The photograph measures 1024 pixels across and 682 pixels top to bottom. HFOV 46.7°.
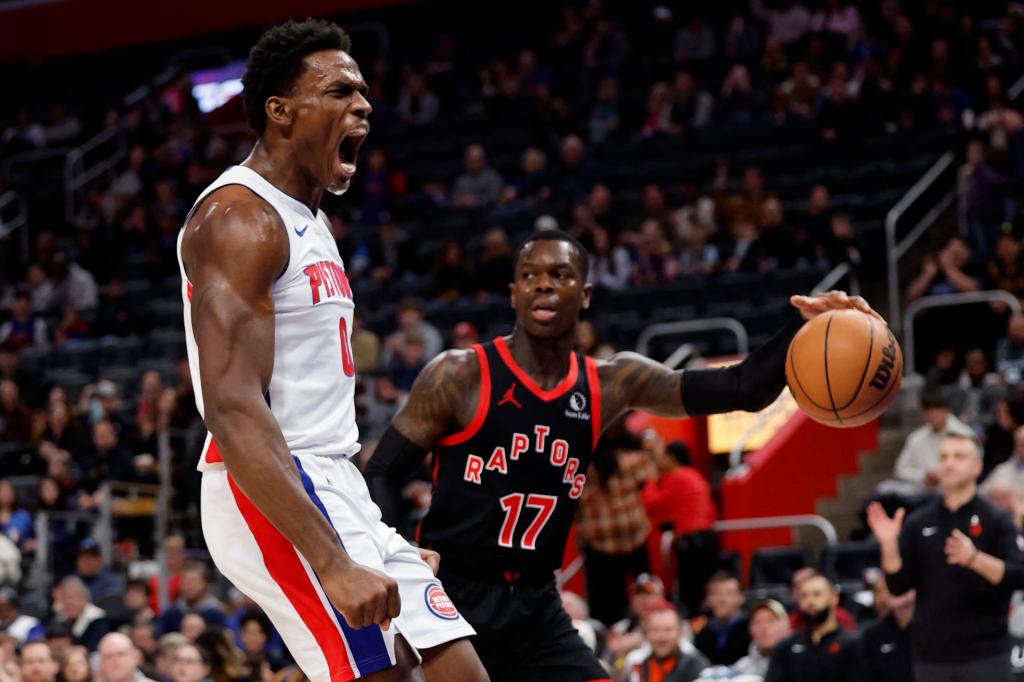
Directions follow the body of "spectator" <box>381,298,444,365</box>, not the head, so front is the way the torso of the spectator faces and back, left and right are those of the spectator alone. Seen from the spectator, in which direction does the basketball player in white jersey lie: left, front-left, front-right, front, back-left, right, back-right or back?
front

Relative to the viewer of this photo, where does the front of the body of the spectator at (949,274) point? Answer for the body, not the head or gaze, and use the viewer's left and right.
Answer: facing the viewer and to the left of the viewer

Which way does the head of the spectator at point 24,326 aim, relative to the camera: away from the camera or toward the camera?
toward the camera

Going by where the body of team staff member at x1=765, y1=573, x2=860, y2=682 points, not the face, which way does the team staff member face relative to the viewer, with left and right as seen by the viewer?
facing the viewer

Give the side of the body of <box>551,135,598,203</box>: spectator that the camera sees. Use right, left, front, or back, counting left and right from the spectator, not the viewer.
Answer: front

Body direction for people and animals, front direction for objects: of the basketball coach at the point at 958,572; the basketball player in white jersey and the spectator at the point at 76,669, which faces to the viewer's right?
the basketball player in white jersey

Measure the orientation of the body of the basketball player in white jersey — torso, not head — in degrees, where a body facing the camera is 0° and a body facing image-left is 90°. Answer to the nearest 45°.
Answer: approximately 270°

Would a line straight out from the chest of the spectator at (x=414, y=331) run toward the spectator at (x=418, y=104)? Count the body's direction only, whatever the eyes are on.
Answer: no

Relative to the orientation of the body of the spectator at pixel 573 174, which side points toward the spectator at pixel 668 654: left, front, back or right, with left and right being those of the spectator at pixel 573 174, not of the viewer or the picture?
front

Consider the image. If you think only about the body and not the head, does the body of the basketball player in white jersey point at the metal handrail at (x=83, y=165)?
no

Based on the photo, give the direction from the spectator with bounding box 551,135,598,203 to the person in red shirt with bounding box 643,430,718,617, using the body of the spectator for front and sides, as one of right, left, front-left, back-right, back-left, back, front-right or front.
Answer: front

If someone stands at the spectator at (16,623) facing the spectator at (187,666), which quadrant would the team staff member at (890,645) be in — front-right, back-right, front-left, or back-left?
front-left

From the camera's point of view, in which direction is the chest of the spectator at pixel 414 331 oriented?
toward the camera

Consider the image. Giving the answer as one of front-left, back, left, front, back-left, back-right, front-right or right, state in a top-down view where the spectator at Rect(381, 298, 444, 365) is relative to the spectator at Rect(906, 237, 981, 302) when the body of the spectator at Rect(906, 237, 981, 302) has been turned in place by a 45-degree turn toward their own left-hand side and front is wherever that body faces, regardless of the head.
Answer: right

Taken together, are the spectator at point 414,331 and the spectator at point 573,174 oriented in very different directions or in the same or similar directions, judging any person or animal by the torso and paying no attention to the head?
same or similar directions
